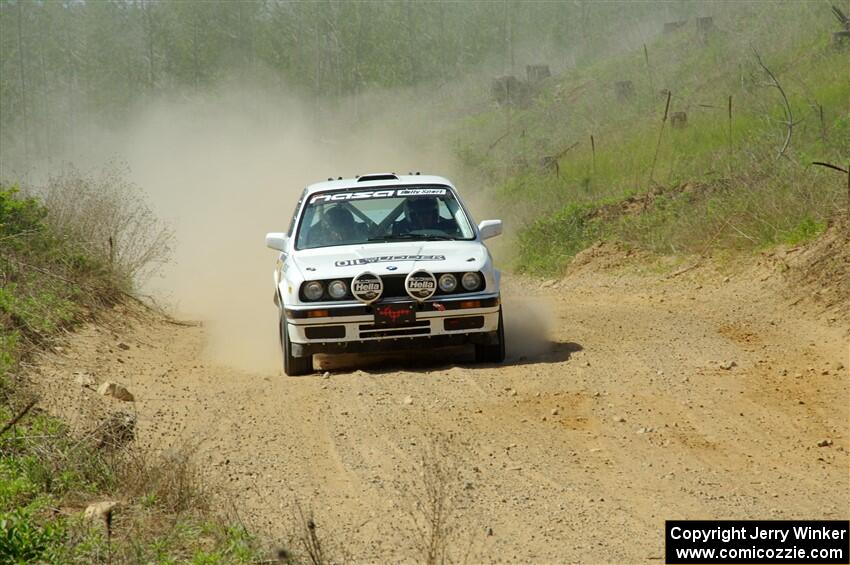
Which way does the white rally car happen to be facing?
toward the camera

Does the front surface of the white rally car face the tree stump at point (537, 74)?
no

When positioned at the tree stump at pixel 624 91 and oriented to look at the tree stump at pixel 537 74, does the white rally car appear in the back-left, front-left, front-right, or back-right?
back-left

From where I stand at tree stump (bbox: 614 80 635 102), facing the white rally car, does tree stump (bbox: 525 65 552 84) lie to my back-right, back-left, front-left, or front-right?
back-right

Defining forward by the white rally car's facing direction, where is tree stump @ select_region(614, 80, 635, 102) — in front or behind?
behind
